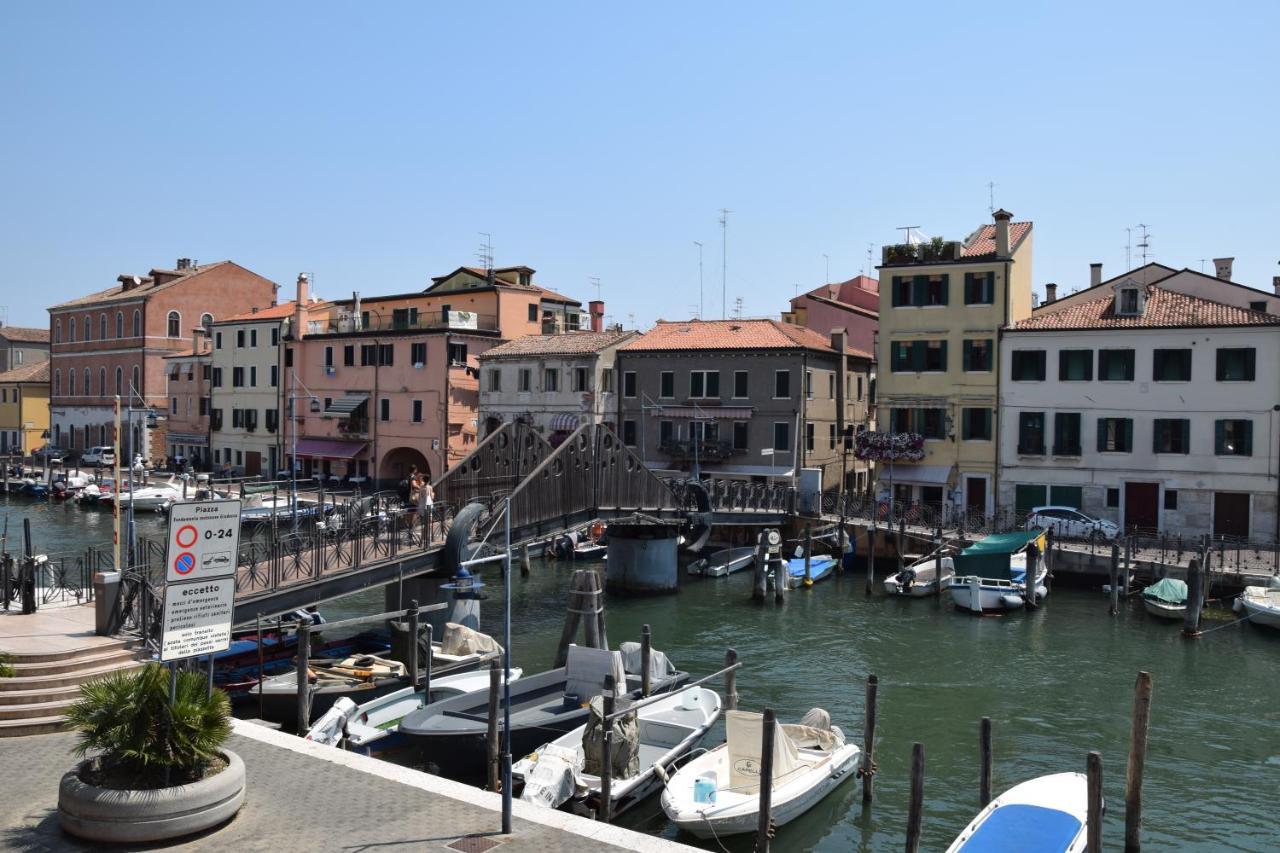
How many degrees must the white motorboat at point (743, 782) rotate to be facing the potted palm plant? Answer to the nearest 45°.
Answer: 0° — it already faces it

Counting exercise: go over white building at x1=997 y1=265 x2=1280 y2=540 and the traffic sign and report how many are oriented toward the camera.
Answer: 2

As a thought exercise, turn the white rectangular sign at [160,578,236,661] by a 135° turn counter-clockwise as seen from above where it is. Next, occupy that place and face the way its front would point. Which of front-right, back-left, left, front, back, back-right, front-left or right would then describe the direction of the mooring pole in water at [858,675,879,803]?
front-right

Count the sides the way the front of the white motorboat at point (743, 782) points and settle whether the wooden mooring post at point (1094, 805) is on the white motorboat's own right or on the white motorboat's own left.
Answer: on the white motorboat's own left

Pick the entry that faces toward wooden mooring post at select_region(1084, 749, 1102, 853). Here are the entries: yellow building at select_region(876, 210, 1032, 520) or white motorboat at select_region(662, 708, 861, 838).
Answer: the yellow building

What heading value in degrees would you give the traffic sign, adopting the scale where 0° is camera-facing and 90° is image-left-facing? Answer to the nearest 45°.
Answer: approximately 0°

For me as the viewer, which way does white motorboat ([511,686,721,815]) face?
facing away from the viewer and to the right of the viewer

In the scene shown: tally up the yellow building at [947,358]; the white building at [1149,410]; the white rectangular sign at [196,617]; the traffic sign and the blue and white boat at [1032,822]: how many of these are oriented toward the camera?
4

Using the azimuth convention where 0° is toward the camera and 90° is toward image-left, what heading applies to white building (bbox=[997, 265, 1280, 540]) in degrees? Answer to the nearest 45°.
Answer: approximately 0°

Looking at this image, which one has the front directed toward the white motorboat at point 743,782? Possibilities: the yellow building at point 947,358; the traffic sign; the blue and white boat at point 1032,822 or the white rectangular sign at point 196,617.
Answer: the yellow building

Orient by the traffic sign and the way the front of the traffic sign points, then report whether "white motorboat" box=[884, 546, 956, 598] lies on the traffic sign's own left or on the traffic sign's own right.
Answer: on the traffic sign's own left

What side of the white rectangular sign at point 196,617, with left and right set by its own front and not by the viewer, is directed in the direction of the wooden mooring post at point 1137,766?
left
